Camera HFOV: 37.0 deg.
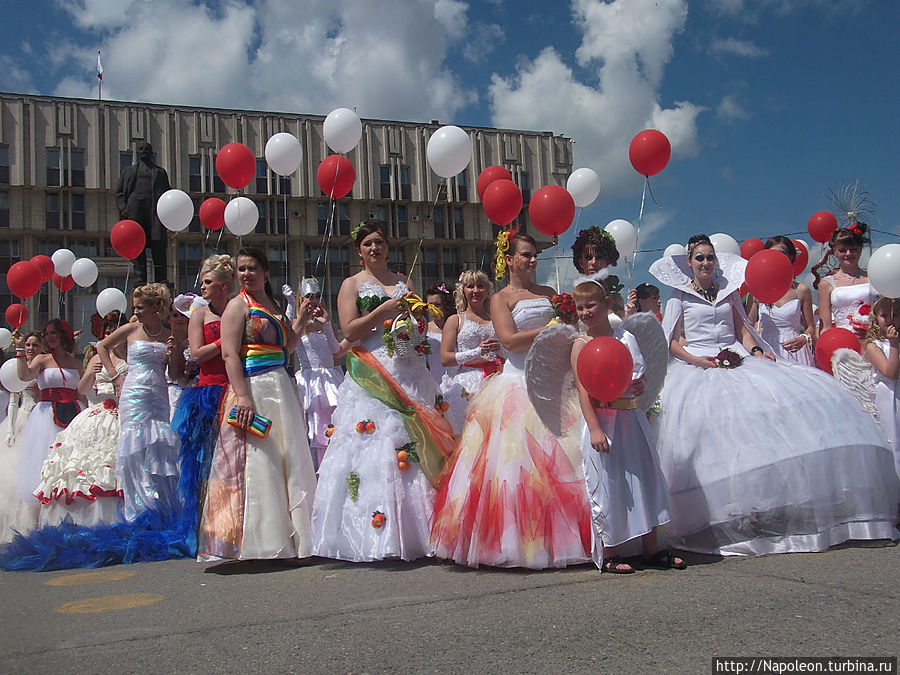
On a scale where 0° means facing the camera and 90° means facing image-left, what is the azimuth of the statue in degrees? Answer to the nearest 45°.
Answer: approximately 0°

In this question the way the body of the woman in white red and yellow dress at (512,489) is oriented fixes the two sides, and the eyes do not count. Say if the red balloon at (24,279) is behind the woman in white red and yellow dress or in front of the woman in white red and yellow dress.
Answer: behind

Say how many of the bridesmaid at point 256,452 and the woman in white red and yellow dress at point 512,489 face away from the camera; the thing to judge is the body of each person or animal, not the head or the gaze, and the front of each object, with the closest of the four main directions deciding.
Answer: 0

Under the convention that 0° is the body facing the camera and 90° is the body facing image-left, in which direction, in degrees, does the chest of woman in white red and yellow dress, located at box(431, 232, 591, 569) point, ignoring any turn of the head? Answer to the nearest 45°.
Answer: approximately 315°

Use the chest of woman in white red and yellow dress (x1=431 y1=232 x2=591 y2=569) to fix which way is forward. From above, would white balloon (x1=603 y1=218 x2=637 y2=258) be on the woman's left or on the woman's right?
on the woman's left

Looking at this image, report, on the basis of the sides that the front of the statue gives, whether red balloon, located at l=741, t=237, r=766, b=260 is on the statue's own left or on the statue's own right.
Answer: on the statue's own left

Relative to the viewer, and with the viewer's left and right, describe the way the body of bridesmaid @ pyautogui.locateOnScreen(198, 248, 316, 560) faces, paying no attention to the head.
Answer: facing the viewer and to the right of the viewer
